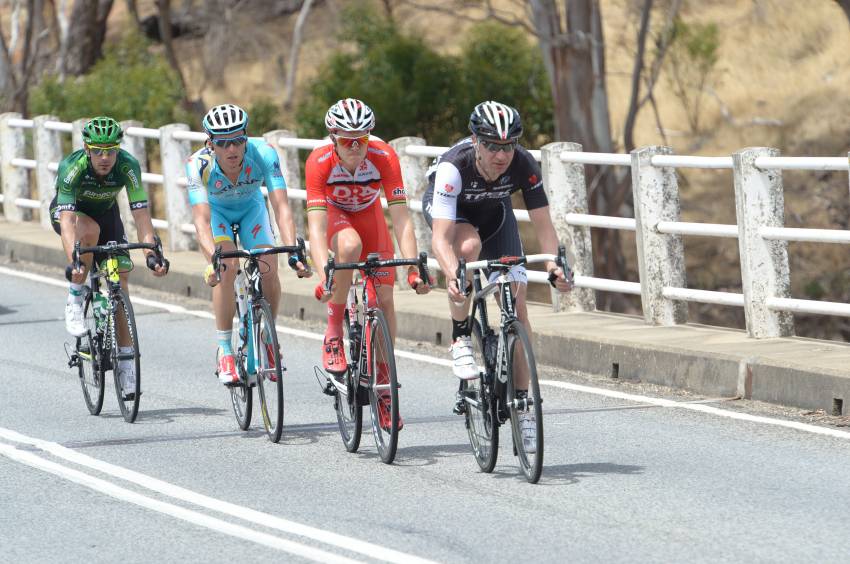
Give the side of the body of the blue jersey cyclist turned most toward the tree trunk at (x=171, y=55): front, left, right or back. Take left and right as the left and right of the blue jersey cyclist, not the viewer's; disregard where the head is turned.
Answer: back

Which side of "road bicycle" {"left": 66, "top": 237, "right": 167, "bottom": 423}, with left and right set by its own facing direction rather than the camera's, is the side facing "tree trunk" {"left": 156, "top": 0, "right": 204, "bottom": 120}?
back

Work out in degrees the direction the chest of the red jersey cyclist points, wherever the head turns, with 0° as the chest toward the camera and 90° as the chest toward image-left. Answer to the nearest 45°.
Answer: approximately 0°

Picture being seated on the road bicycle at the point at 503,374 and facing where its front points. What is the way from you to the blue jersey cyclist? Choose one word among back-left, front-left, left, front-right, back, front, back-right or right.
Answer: back-right

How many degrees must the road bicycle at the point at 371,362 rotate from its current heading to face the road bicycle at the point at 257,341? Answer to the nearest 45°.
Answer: approximately 135° to its right

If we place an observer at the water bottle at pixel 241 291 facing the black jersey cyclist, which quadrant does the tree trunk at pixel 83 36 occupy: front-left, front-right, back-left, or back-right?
back-left

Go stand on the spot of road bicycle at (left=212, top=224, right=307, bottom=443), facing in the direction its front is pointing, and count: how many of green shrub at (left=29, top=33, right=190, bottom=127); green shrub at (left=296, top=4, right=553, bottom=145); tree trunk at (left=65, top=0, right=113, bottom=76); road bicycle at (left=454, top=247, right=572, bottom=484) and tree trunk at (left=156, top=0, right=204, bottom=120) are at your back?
4
